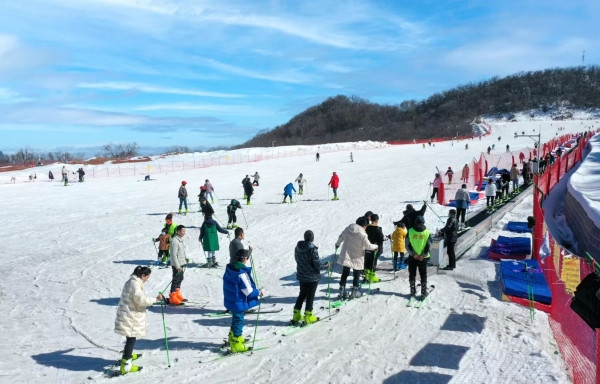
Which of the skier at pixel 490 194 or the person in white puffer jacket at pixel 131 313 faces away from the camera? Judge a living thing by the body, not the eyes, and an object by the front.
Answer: the skier

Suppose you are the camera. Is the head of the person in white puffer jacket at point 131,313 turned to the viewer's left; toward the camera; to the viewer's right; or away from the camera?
to the viewer's right

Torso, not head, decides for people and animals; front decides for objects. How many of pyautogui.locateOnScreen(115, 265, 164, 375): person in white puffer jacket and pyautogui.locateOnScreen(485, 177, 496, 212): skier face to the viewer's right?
1

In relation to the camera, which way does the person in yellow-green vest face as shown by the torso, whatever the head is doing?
away from the camera

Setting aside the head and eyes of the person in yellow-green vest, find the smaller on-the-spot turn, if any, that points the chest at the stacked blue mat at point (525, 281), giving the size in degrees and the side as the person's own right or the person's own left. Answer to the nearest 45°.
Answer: approximately 45° to the person's own right

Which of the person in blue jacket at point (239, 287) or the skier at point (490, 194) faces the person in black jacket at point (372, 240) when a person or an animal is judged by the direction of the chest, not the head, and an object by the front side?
the person in blue jacket

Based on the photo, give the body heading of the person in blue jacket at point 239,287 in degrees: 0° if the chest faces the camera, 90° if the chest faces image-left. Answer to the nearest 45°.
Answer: approximately 225°

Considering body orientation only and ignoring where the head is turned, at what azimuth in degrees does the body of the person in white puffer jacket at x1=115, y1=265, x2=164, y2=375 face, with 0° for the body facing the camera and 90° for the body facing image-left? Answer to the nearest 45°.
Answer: approximately 270°

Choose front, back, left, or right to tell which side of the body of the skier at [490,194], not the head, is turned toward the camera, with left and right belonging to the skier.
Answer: back

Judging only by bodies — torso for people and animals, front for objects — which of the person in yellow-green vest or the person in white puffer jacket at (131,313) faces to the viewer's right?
the person in white puffer jacket

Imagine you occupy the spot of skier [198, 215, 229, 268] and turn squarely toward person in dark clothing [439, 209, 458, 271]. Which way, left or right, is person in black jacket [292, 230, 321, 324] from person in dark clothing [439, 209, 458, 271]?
right

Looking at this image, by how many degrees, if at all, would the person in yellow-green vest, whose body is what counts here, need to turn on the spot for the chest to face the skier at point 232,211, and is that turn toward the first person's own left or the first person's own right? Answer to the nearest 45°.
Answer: approximately 45° to the first person's own left

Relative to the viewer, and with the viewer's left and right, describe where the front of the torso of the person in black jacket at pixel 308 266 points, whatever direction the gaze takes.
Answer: facing away from the viewer and to the right of the viewer
